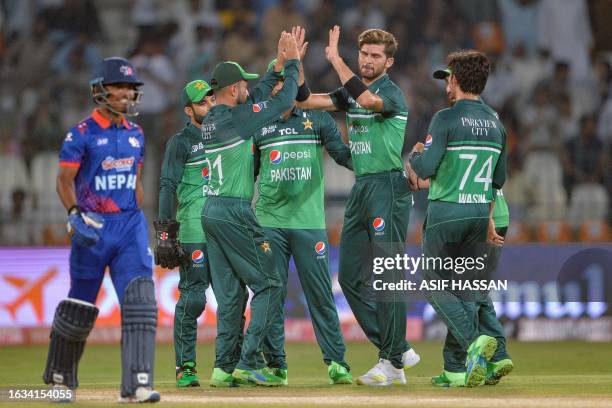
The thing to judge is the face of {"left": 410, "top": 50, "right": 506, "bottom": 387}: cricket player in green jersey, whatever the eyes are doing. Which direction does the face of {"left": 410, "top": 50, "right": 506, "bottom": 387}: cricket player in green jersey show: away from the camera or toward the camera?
away from the camera

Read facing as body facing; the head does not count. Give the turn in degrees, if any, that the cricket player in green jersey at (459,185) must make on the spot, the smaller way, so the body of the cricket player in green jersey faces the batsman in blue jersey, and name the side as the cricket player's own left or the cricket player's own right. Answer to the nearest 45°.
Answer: approximately 90° to the cricket player's own left

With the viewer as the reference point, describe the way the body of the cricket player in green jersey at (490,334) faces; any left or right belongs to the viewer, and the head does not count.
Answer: facing to the left of the viewer

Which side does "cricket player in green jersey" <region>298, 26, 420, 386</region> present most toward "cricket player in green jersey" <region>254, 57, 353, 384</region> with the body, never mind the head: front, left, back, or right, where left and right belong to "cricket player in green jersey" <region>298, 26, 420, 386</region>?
right

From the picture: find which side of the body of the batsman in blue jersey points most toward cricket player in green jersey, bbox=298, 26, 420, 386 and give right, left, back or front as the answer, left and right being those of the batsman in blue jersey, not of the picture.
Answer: left
